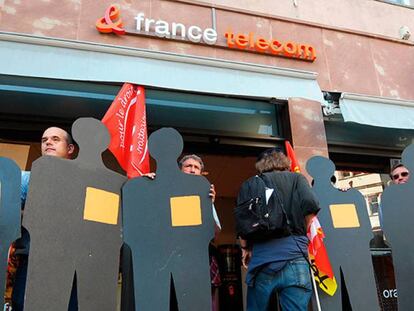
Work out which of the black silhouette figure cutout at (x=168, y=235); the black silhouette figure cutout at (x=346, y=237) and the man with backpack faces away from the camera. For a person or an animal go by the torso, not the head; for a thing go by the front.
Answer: the man with backpack

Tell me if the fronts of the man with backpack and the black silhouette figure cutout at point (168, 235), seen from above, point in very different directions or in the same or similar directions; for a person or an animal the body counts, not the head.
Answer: very different directions

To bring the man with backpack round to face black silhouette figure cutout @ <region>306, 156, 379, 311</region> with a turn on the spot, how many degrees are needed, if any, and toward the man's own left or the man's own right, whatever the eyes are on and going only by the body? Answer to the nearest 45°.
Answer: approximately 45° to the man's own right

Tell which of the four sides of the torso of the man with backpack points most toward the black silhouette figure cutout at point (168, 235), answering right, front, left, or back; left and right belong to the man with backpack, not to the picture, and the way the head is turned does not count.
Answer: left

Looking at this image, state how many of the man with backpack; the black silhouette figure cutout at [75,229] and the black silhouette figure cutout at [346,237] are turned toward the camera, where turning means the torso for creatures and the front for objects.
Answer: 2

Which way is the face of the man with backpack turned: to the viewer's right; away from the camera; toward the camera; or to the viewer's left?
away from the camera

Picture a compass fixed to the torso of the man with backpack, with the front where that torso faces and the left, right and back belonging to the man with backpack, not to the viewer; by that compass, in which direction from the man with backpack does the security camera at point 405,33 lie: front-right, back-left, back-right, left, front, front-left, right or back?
front-right

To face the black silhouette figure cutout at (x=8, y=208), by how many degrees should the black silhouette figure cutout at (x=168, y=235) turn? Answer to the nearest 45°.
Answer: approximately 90° to its right

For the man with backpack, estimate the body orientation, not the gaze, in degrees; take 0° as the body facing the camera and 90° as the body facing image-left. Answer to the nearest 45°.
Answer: approximately 180°

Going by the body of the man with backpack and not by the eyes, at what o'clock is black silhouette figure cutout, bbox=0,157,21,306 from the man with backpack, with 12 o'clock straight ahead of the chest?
The black silhouette figure cutout is roughly at 8 o'clock from the man with backpack.

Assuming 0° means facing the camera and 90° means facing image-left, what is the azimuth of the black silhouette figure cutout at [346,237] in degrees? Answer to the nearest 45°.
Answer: approximately 0°

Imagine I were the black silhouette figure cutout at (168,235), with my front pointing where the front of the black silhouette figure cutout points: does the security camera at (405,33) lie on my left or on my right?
on my left
